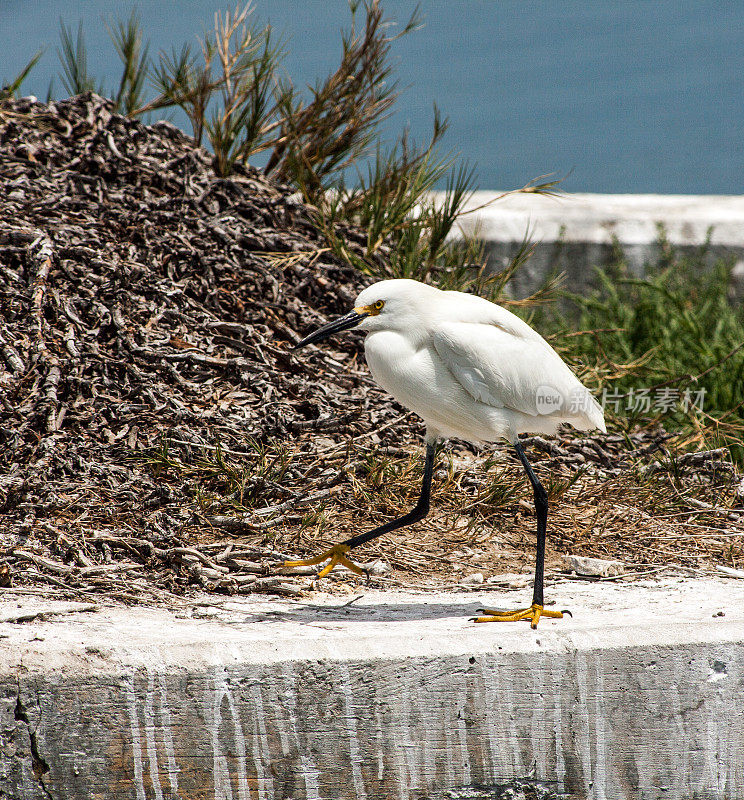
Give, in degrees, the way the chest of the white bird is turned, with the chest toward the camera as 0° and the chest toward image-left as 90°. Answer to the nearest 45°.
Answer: approximately 90°

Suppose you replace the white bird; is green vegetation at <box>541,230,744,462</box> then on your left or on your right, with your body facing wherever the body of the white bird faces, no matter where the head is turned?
on your right

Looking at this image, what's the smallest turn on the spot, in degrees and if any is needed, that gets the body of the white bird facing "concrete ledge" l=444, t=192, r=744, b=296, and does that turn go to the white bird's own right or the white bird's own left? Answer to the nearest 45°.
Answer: approximately 90° to the white bird's own right
